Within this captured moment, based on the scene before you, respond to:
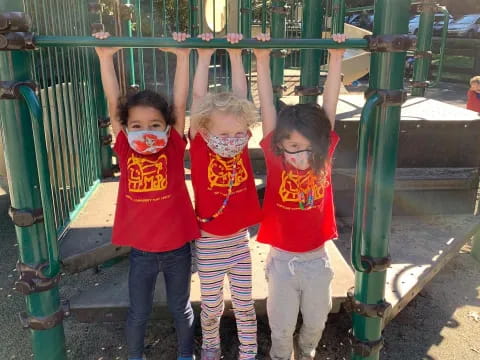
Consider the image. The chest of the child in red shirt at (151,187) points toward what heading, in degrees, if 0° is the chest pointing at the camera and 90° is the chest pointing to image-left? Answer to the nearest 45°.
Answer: approximately 0°

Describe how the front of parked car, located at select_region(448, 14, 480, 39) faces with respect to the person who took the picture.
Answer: facing the viewer and to the left of the viewer

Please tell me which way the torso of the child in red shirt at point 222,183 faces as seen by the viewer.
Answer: toward the camera

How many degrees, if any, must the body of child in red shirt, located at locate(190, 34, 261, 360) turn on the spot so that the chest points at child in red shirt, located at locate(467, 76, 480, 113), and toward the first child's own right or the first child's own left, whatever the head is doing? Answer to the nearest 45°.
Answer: approximately 135° to the first child's own left

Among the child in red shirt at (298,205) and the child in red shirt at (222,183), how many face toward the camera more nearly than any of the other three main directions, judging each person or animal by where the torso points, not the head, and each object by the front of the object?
2

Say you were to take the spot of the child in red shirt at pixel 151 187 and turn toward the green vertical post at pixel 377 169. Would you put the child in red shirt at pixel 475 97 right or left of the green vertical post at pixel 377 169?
left

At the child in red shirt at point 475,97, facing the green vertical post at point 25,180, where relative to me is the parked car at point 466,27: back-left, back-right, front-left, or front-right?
back-right

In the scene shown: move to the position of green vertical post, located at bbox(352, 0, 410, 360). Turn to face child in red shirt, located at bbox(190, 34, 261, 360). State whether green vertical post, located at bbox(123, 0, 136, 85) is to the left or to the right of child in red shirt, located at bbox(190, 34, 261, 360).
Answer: right

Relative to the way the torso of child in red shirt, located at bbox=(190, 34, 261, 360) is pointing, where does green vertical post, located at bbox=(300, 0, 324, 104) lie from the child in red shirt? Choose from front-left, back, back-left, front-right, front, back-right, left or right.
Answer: back-left

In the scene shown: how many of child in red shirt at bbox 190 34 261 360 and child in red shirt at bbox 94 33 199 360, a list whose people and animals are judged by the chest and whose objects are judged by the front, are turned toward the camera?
2

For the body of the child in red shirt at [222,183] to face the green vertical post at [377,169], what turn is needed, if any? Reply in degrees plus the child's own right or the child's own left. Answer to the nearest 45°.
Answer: approximately 90° to the child's own left

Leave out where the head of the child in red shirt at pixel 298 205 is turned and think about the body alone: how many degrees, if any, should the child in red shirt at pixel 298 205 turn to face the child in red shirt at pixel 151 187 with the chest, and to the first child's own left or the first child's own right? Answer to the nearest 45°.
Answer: approximately 90° to the first child's own right
